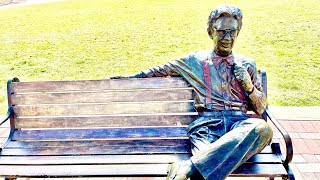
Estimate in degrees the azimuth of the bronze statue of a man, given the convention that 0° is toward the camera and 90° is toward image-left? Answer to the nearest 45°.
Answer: approximately 0°
